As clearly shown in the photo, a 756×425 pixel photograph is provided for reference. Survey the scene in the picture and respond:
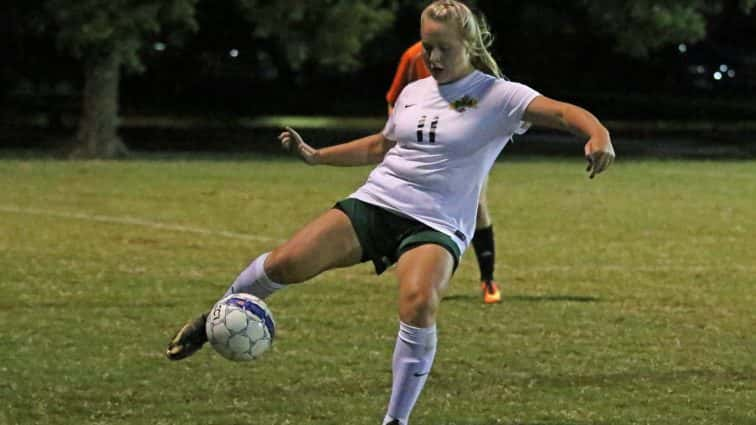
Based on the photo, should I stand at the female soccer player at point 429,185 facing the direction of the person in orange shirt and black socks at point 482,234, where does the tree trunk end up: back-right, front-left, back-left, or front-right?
front-left

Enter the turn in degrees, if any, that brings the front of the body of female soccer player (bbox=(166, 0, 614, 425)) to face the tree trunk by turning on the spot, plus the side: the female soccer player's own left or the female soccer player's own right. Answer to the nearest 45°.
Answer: approximately 135° to the female soccer player's own right

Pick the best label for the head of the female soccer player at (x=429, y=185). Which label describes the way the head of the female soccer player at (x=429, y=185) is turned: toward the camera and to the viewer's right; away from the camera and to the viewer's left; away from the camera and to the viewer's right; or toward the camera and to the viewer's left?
toward the camera and to the viewer's left

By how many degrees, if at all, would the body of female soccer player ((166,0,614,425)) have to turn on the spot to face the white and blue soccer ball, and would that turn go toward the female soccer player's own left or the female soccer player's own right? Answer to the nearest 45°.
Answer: approximately 45° to the female soccer player's own right

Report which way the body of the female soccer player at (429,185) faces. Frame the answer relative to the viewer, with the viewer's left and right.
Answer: facing the viewer and to the left of the viewer

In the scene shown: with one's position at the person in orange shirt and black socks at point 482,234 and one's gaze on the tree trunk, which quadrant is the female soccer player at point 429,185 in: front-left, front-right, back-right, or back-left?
back-left

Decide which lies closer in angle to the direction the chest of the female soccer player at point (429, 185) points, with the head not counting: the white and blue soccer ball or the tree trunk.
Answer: the white and blue soccer ball

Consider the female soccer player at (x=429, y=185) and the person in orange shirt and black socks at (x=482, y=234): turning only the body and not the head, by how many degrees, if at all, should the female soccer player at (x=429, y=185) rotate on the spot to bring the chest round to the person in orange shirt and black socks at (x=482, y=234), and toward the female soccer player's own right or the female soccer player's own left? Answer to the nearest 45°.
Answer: approximately 135° to the female soccer player's own right
